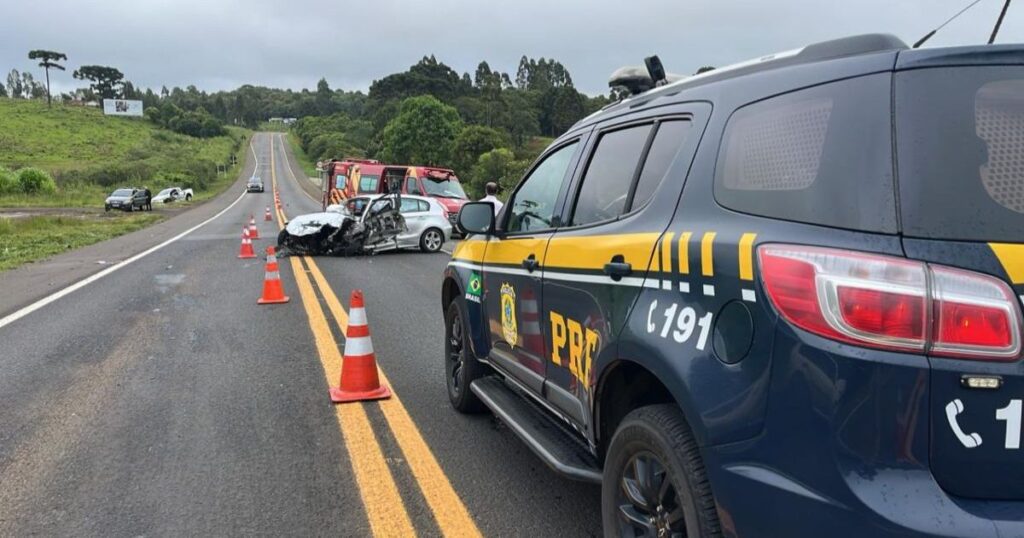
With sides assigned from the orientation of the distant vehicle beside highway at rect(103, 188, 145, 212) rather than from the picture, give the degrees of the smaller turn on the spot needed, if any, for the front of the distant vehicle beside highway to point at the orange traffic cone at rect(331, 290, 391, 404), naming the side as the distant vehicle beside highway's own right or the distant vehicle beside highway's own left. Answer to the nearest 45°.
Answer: approximately 45° to the distant vehicle beside highway's own left

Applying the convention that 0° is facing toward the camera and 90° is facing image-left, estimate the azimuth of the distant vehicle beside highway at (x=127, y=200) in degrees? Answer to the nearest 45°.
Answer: approximately 45°

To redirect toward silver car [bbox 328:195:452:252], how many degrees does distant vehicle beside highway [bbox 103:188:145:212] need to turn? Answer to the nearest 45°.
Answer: approximately 45° to its left

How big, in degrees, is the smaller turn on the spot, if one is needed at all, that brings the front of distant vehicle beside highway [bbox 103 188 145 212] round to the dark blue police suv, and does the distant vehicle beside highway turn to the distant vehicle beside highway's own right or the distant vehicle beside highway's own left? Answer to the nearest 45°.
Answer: approximately 45° to the distant vehicle beside highway's own left

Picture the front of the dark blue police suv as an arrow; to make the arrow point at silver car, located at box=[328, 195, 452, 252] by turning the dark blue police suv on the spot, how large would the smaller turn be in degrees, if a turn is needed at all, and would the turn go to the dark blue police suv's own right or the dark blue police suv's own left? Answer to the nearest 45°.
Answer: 0° — it already faces it

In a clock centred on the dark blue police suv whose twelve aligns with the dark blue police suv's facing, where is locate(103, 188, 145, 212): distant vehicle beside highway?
The distant vehicle beside highway is roughly at 12 o'clock from the dark blue police suv.

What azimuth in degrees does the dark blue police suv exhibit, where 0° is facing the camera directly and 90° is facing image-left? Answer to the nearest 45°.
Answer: approximately 135°
